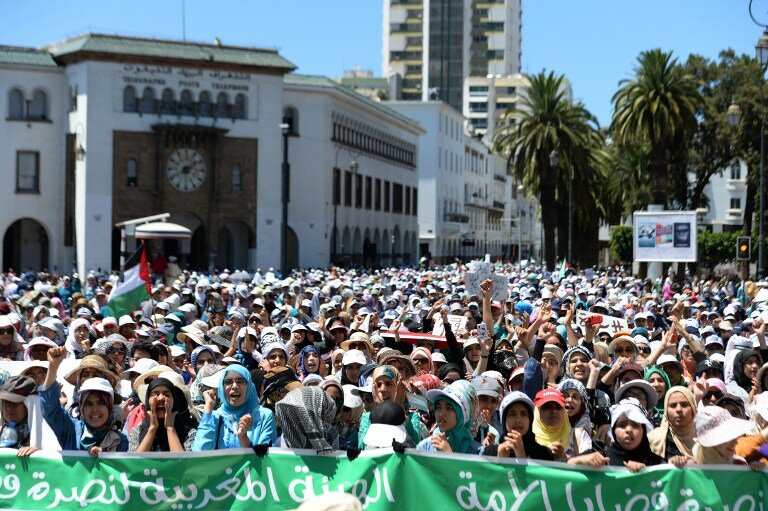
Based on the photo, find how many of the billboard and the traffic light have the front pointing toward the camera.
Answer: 2

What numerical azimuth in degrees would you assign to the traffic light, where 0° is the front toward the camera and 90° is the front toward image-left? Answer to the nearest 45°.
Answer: approximately 0°

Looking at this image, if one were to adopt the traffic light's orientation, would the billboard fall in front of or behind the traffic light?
behind
